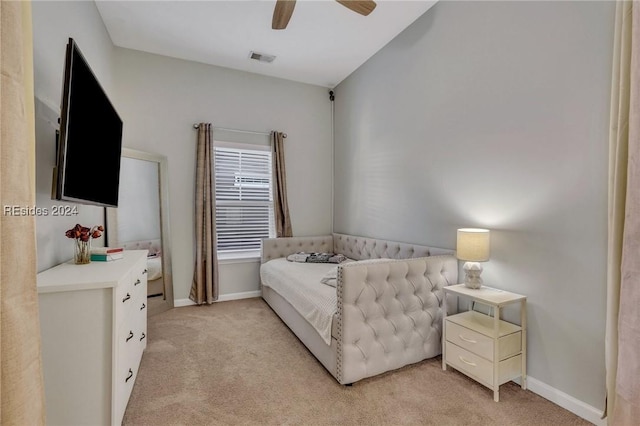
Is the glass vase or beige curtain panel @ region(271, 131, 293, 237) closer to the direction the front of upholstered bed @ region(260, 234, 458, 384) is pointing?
the glass vase

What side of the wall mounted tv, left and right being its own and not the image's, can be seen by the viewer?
right

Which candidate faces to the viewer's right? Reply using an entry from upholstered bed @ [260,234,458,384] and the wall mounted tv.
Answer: the wall mounted tv

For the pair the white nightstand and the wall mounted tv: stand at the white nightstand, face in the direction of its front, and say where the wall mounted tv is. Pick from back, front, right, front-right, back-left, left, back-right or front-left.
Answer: front

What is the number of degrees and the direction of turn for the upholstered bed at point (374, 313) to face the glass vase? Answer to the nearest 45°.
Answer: approximately 45° to its right

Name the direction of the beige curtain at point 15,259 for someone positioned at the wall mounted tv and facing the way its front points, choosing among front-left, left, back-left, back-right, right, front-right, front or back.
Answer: right

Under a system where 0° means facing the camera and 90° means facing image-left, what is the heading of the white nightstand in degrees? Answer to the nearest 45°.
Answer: approximately 45°

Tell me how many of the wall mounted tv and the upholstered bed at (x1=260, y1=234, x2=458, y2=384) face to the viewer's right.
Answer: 1

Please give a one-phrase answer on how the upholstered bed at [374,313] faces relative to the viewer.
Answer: facing the viewer and to the left of the viewer

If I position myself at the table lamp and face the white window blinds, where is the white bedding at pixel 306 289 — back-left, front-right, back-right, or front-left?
front-left

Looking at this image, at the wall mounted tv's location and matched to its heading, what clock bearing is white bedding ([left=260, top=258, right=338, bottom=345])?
The white bedding is roughly at 12 o'clock from the wall mounted tv.

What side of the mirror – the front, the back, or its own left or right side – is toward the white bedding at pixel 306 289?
front

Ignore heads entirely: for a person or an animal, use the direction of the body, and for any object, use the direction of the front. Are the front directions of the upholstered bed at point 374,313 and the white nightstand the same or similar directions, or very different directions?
same or similar directions

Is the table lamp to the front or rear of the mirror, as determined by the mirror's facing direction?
to the front

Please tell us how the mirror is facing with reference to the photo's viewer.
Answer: facing the viewer and to the right of the viewer
